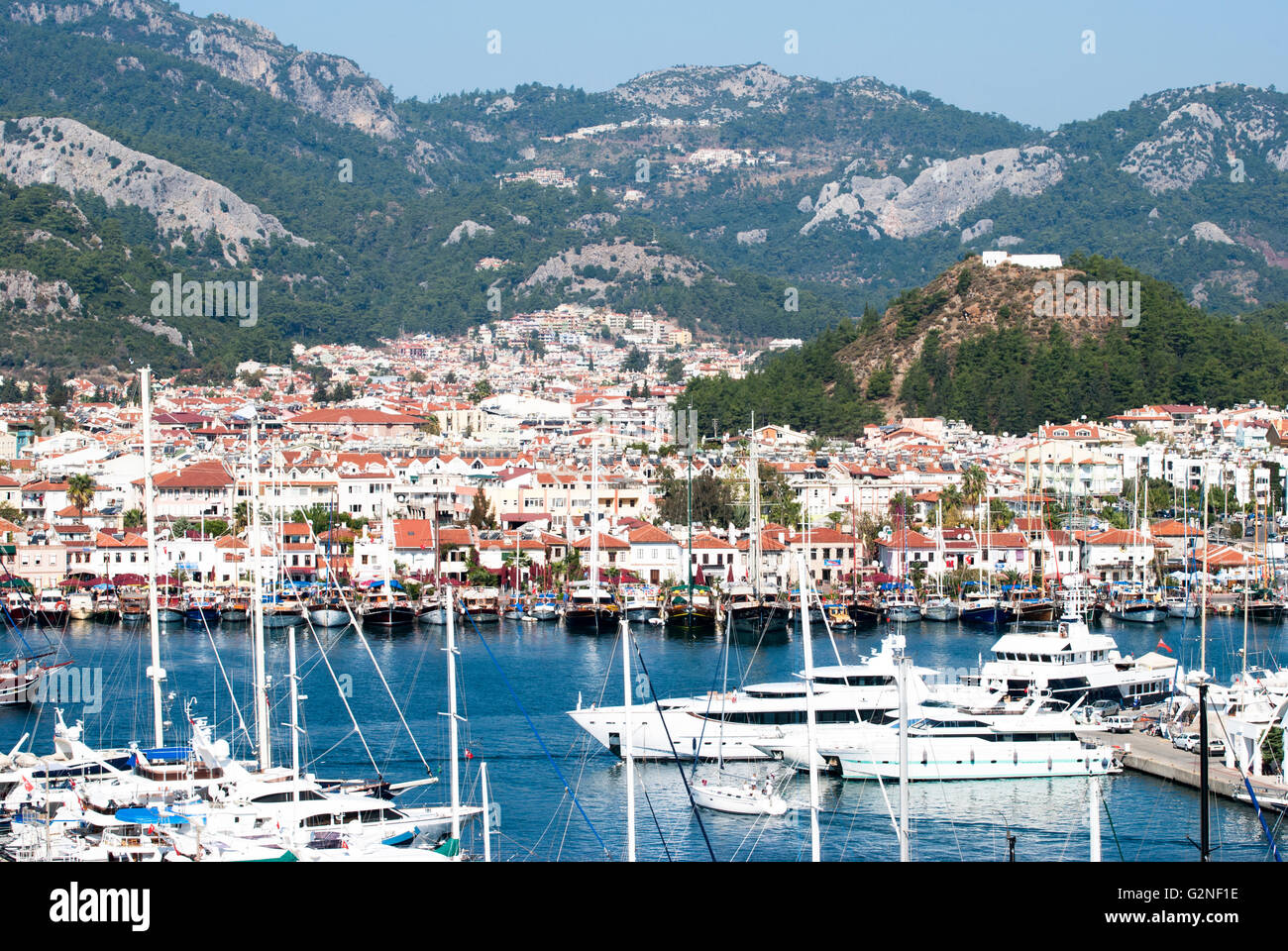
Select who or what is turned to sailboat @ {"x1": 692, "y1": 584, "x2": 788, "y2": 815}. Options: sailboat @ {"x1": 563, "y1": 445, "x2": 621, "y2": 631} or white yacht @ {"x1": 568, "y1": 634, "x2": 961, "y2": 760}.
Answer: sailboat @ {"x1": 563, "y1": 445, "x2": 621, "y2": 631}

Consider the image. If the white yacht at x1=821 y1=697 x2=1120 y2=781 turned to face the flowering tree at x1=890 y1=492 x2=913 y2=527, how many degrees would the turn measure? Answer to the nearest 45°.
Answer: approximately 90° to its right

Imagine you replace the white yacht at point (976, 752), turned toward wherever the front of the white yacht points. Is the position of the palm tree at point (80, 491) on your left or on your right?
on your right

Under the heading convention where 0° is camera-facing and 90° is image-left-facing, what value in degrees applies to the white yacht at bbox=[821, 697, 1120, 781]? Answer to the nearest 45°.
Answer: approximately 90°

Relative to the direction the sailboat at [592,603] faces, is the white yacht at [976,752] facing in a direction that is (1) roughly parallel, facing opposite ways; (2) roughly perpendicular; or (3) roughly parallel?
roughly perpendicular

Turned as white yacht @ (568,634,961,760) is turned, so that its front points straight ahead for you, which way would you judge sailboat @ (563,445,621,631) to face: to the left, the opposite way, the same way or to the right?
to the left

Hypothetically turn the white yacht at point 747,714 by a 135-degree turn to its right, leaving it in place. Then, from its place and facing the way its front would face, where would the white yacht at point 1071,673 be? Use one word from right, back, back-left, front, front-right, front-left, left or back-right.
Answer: front

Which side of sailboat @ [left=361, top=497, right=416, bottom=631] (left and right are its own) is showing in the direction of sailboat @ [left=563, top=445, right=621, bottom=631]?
left

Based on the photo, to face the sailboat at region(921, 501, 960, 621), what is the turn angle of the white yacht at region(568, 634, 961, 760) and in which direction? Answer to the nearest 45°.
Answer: approximately 90° to its right

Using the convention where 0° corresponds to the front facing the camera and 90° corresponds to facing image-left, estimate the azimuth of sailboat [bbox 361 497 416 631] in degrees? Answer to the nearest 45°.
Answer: approximately 0°

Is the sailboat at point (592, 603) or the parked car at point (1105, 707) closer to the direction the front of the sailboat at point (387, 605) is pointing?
the parked car

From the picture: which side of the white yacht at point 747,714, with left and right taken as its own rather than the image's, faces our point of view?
left

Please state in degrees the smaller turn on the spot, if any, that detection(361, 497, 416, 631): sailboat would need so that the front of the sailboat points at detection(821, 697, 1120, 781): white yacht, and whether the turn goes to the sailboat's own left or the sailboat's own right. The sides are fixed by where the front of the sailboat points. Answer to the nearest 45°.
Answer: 0° — it already faces it

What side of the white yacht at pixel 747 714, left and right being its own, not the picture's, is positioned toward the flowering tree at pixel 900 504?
right
